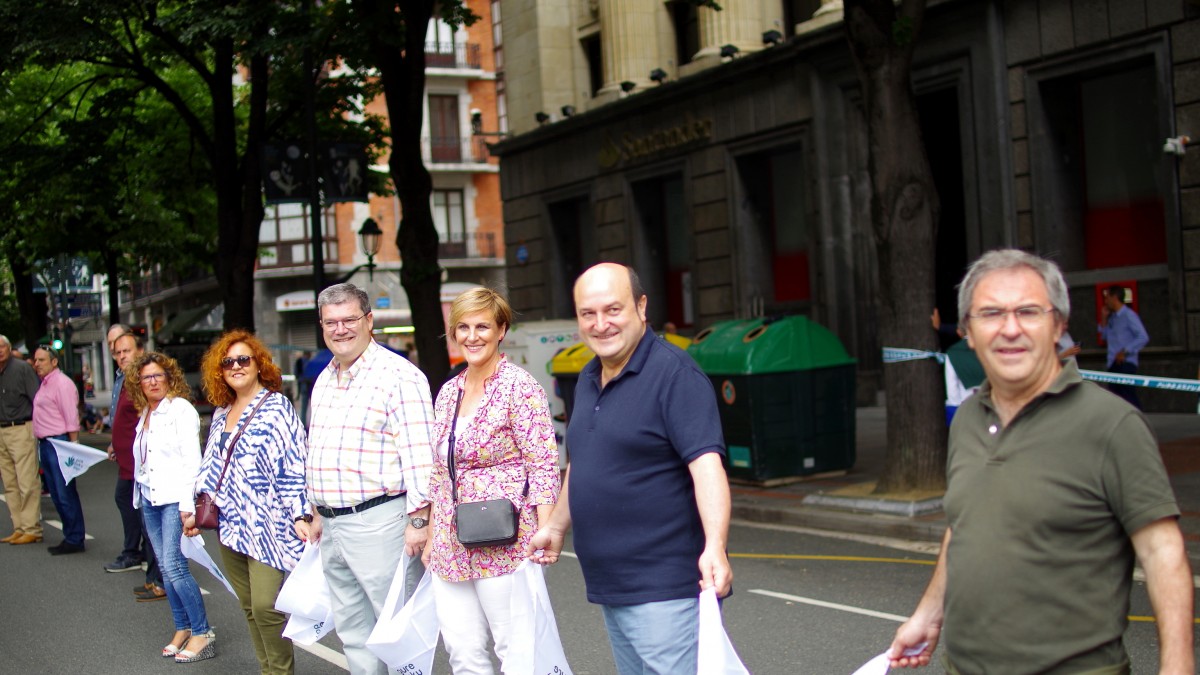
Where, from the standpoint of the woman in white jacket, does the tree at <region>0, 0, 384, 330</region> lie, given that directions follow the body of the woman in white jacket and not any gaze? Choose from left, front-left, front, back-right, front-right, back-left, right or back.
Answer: back-right

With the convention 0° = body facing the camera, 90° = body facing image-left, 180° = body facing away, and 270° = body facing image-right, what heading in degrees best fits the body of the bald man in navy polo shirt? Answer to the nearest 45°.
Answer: approximately 45°

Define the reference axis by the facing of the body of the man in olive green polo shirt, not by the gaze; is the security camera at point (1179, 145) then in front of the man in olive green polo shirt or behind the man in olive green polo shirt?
behind

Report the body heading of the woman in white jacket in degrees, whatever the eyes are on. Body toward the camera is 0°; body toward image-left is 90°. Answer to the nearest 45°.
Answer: approximately 45°

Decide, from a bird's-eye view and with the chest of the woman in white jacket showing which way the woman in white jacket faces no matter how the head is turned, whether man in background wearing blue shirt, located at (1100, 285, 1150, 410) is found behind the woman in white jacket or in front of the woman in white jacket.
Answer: behind

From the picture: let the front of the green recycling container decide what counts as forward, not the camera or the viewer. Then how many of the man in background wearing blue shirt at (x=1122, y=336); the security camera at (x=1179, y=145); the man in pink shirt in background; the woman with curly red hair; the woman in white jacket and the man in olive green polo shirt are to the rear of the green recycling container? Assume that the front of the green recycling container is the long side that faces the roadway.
2

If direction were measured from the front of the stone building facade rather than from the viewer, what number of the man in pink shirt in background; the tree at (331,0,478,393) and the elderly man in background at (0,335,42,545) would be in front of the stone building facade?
3

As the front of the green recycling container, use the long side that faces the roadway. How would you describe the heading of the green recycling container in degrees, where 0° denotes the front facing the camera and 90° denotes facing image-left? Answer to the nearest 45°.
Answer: approximately 45°

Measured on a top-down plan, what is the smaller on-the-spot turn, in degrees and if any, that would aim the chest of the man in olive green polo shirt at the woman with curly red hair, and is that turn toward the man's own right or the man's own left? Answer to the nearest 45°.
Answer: approximately 90° to the man's own right
